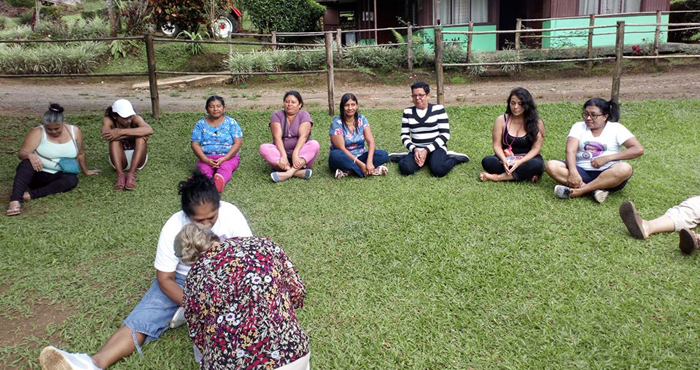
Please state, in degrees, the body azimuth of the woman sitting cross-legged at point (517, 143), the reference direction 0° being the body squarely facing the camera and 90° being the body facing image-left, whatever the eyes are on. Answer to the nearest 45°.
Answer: approximately 0°

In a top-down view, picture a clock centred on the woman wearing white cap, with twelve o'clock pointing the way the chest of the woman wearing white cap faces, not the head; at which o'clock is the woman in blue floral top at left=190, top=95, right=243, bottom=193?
The woman in blue floral top is roughly at 10 o'clock from the woman wearing white cap.

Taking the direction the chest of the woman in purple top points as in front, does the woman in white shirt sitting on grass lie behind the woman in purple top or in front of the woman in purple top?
in front

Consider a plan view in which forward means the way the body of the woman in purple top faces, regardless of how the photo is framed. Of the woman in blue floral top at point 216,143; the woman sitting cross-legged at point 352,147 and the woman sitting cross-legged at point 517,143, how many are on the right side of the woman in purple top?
1

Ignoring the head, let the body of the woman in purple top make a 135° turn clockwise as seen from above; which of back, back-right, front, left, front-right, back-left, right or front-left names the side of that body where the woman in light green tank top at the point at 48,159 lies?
front-left

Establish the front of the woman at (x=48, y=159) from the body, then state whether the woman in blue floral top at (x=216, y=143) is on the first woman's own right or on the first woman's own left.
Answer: on the first woman's own left

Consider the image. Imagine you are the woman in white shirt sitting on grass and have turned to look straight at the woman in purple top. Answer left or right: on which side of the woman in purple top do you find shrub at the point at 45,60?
left

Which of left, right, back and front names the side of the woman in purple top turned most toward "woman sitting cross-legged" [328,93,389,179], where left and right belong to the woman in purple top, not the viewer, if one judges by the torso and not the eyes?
left

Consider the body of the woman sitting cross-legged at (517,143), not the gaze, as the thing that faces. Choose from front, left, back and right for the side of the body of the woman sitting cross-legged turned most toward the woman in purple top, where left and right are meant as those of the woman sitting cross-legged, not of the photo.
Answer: right

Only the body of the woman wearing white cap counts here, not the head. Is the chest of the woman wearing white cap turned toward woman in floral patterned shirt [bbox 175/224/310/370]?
yes
